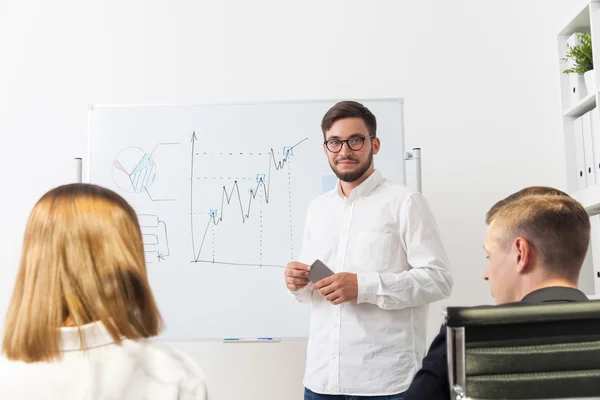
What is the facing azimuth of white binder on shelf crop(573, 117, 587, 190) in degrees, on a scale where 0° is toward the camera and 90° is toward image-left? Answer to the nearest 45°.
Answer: approximately 45°

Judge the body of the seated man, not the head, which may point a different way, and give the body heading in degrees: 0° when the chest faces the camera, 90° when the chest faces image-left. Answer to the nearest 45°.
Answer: approximately 135°

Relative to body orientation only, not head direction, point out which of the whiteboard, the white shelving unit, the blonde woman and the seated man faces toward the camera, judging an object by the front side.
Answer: the whiteboard

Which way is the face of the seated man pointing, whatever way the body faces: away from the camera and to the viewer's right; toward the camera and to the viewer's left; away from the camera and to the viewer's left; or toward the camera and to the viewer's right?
away from the camera and to the viewer's left

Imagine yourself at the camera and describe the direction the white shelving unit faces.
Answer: facing to the left of the viewer

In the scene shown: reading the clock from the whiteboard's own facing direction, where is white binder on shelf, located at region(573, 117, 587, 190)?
The white binder on shelf is roughly at 9 o'clock from the whiteboard.

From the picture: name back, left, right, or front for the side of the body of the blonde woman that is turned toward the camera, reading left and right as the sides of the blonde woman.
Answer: back

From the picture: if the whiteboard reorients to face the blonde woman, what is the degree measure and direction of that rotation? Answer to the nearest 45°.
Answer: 0° — it already faces them

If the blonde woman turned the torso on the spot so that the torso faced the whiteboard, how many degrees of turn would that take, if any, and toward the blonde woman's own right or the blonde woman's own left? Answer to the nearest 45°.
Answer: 0° — they already face it
